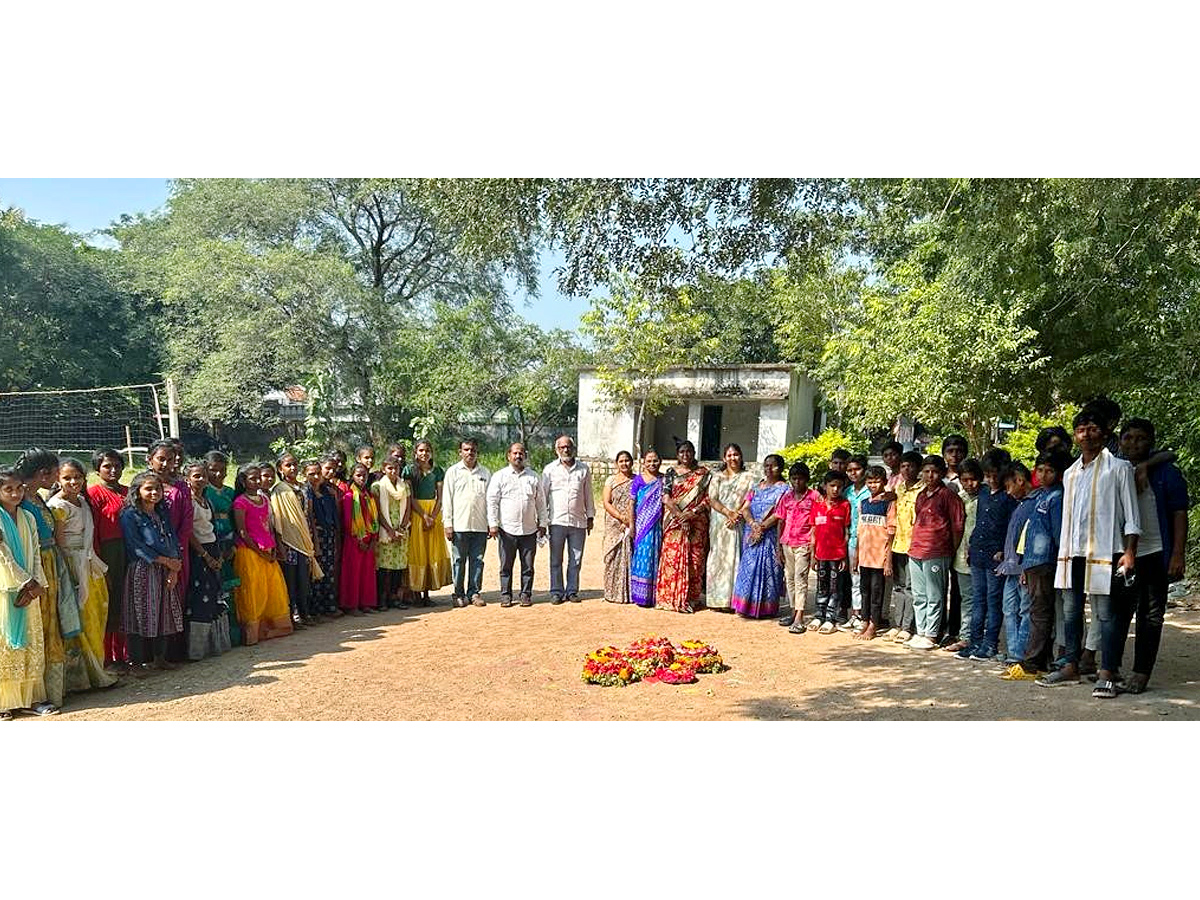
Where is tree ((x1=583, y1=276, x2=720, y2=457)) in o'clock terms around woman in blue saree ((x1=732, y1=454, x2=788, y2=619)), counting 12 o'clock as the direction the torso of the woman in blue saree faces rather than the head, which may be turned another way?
The tree is roughly at 4 o'clock from the woman in blue saree.

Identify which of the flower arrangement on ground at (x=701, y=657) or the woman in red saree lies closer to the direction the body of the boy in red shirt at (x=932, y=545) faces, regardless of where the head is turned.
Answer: the flower arrangement on ground

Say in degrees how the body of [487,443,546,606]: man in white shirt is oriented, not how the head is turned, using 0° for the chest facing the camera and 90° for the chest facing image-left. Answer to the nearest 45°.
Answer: approximately 0°

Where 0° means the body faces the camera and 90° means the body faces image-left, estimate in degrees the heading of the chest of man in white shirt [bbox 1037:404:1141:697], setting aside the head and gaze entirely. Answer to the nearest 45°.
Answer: approximately 45°

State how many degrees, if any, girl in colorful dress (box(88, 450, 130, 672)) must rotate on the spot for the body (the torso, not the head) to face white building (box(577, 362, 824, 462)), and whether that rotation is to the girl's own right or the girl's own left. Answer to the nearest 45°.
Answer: approximately 90° to the girl's own left

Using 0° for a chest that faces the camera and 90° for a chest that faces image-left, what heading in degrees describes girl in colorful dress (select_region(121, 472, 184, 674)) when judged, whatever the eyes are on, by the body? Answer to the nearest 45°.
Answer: approximately 315°

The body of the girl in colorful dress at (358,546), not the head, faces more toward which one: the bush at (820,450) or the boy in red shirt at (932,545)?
the boy in red shirt
